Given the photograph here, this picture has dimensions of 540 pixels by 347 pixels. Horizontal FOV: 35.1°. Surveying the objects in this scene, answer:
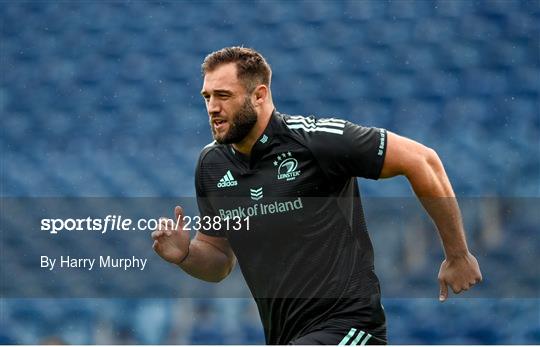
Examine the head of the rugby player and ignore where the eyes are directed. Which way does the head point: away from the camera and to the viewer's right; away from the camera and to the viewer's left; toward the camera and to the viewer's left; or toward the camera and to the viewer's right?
toward the camera and to the viewer's left

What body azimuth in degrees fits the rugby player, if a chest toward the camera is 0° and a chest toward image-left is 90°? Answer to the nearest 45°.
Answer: approximately 45°
